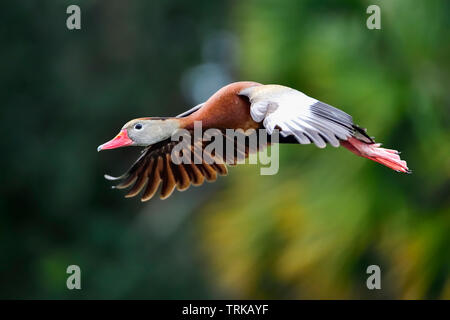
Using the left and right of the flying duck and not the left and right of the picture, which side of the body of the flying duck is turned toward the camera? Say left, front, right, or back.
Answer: left
